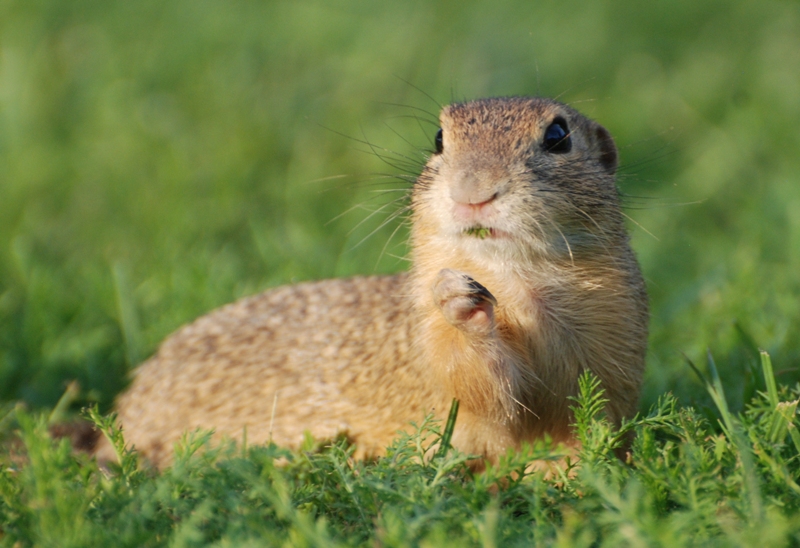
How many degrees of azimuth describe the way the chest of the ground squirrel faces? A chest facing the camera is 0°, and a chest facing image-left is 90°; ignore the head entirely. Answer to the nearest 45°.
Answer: approximately 315°
